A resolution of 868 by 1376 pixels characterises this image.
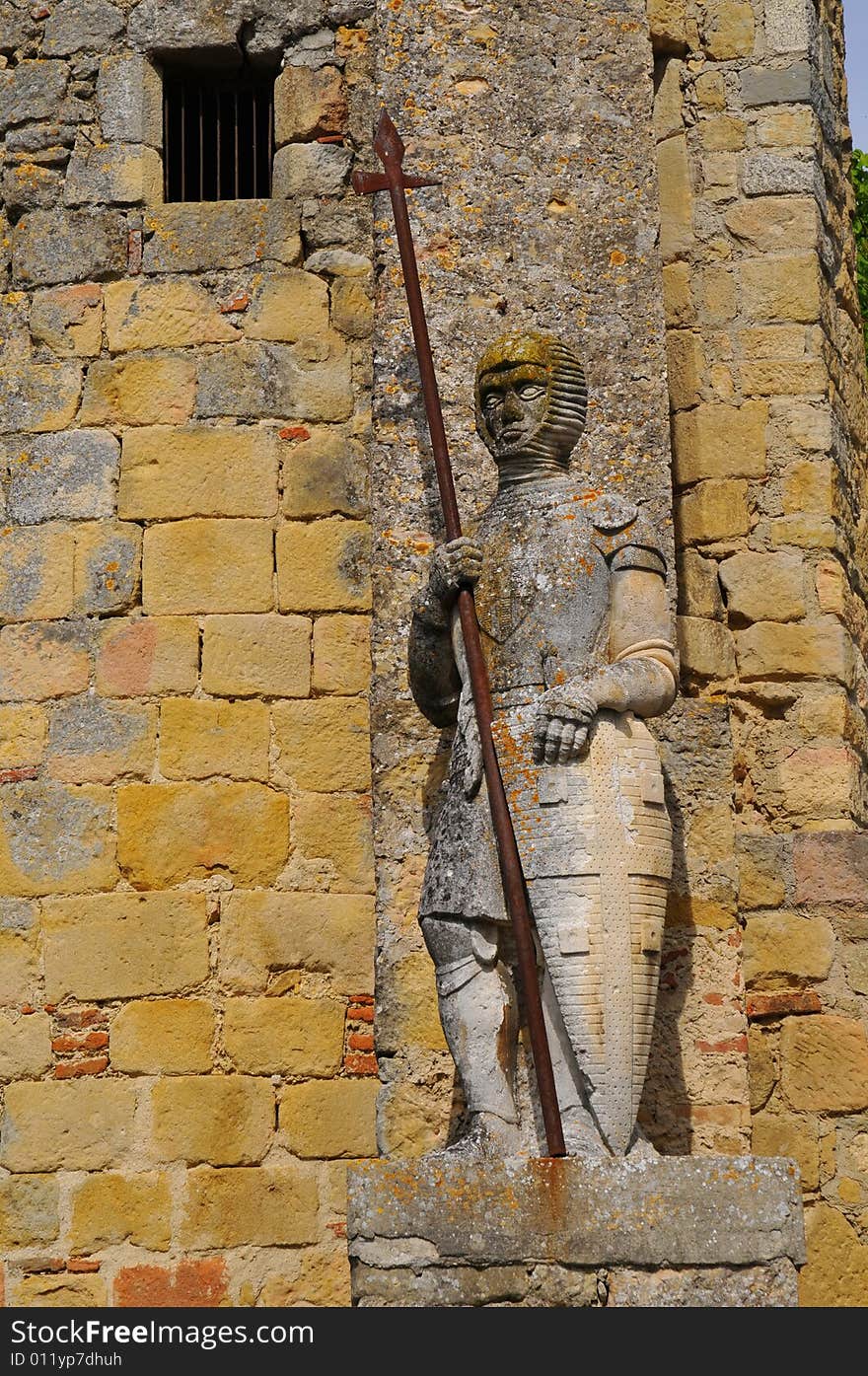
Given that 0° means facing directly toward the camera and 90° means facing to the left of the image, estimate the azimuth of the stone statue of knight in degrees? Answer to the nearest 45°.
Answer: approximately 45°

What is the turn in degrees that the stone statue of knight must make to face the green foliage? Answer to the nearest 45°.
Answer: approximately 180°
